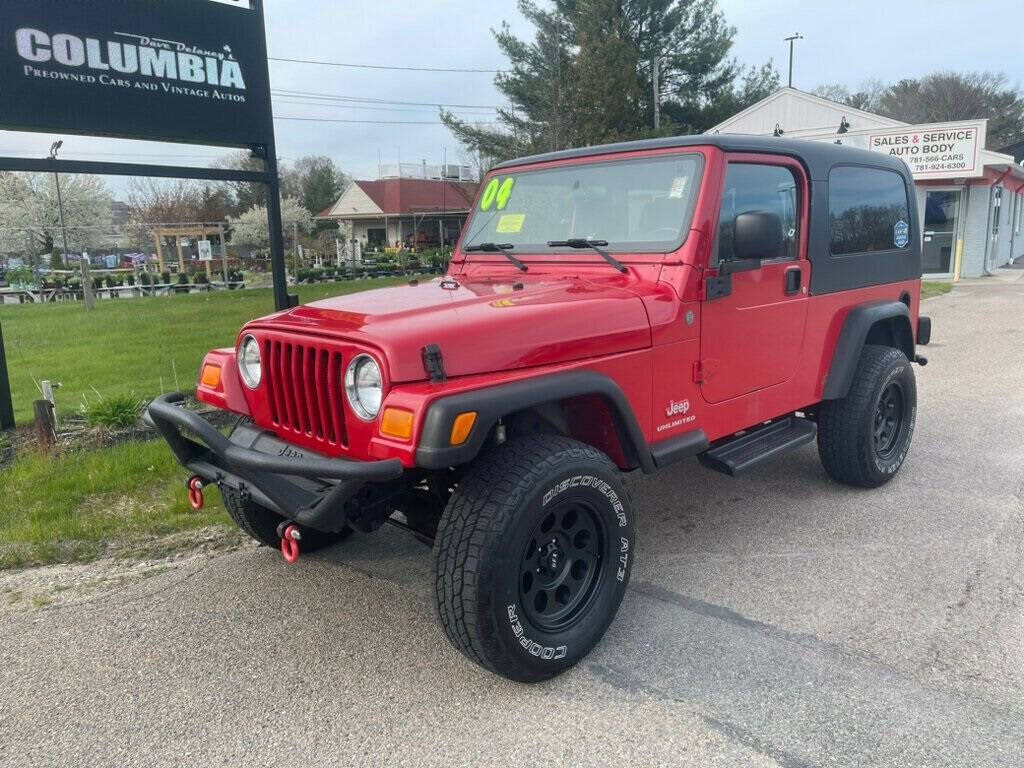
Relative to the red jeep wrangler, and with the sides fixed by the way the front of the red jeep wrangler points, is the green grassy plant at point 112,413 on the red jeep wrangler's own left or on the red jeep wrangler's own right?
on the red jeep wrangler's own right

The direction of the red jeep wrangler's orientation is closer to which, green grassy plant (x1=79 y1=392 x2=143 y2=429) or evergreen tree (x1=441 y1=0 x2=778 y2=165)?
the green grassy plant

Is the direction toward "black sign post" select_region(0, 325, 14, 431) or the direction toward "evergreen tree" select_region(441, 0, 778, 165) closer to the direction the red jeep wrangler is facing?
the black sign post

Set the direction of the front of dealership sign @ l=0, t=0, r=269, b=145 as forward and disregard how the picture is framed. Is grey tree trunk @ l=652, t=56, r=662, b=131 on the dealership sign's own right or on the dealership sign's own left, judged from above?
on the dealership sign's own left

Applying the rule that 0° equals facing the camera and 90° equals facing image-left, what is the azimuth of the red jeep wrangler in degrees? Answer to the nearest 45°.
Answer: approximately 45°

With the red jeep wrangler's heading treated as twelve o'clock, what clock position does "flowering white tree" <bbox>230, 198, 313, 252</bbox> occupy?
The flowering white tree is roughly at 4 o'clock from the red jeep wrangler.

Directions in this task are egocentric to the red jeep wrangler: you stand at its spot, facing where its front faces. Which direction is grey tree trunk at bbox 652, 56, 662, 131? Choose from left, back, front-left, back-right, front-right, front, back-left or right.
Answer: back-right

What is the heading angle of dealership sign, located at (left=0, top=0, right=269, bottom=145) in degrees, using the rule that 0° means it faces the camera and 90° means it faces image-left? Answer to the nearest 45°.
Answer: approximately 0°

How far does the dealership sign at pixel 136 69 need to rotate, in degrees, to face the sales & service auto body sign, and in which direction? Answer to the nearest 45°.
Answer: approximately 90° to its left

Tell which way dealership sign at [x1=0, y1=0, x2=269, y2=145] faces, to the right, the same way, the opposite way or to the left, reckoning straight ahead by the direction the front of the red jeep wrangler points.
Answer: to the left

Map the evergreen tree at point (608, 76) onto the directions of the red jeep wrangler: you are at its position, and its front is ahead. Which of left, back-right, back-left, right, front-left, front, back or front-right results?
back-right

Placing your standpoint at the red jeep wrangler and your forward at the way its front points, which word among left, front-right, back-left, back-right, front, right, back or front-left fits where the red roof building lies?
back-right
